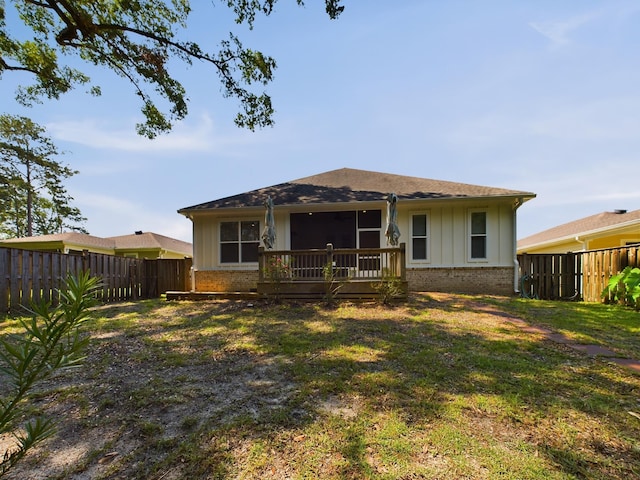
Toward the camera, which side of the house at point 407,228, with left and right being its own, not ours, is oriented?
back

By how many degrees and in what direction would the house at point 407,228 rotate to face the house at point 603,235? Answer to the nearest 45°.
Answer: approximately 45° to its right

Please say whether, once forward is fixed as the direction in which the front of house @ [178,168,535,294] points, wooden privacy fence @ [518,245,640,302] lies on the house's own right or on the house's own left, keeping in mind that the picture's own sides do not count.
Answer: on the house's own right

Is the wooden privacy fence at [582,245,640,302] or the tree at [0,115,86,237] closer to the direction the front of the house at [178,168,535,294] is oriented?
the tree

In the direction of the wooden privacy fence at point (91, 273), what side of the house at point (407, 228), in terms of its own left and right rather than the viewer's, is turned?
left

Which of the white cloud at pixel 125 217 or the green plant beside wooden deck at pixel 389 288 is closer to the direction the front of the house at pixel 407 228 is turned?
the white cloud

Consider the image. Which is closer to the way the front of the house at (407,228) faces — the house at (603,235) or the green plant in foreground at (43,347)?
the house
